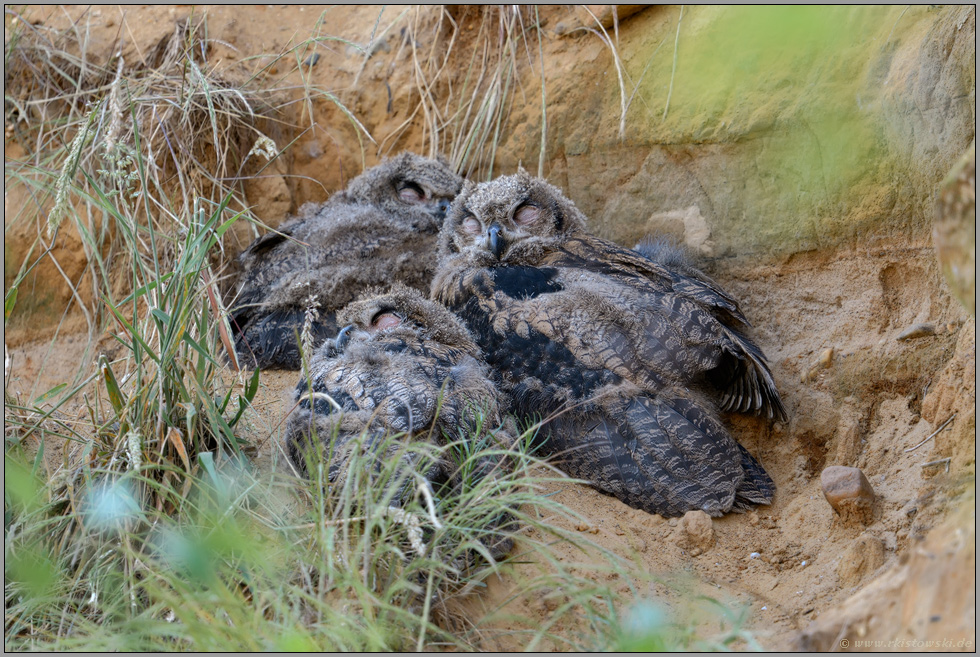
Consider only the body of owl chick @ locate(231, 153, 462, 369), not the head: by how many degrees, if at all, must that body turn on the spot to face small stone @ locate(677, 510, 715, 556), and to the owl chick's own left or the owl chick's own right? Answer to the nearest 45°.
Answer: approximately 45° to the owl chick's own right

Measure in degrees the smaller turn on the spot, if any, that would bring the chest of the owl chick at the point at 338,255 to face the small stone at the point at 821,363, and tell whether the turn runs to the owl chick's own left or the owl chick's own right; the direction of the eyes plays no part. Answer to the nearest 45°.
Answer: approximately 45° to the owl chick's own right

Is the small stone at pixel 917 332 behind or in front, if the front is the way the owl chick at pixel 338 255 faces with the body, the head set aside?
in front

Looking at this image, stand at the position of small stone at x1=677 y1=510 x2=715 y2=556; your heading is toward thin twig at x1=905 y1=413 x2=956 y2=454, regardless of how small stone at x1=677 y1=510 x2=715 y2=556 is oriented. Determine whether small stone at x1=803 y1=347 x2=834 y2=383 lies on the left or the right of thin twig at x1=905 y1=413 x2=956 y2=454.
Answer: left

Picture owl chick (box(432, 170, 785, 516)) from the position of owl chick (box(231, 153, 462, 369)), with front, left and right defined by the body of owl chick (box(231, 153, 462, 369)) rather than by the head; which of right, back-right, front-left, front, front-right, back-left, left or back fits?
front-right

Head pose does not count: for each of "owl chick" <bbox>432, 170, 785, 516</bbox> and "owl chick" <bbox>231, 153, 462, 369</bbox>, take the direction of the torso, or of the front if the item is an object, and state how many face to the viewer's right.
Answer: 1

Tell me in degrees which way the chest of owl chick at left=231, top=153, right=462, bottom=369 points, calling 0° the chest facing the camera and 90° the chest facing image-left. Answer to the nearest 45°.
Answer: approximately 270°

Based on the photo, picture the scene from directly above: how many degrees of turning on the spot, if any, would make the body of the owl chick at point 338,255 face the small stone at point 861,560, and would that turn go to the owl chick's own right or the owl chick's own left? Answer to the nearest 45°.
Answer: approximately 45° to the owl chick's own right

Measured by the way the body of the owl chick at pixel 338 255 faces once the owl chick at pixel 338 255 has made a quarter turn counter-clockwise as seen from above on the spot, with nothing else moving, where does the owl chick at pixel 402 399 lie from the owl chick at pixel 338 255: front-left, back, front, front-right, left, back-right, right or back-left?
back

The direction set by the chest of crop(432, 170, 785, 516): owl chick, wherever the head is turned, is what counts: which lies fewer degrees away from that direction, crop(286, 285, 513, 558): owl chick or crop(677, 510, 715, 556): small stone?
the owl chick
